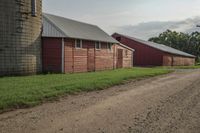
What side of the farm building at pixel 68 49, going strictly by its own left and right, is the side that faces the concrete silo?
right

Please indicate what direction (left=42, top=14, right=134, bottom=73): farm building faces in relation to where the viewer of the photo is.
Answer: facing the viewer and to the right of the viewer
